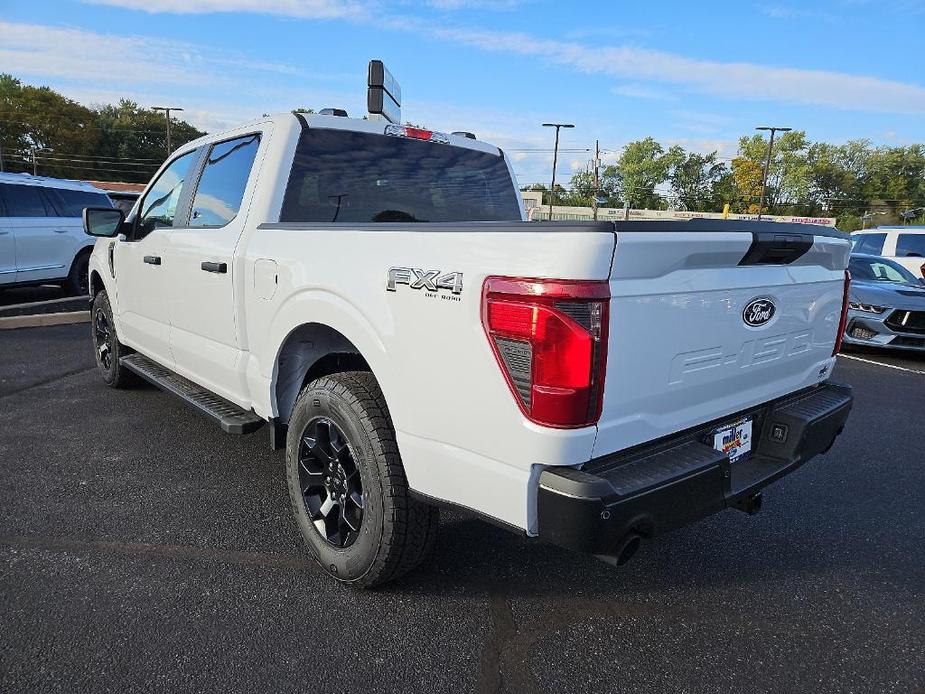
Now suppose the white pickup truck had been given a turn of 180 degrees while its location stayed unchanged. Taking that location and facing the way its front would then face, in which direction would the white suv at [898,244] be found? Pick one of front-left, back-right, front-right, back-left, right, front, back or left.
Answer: left

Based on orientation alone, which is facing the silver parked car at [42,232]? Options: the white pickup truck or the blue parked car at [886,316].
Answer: the white pickup truck

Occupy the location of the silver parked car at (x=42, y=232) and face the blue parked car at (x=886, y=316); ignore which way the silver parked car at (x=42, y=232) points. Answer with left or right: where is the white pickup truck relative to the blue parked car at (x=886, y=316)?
right

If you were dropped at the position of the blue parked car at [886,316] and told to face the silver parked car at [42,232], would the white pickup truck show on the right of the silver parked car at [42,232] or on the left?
left

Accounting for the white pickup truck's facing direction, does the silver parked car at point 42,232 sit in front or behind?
in front

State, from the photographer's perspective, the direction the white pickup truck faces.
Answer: facing away from the viewer and to the left of the viewer

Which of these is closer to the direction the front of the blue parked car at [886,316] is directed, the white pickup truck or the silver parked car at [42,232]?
the white pickup truck

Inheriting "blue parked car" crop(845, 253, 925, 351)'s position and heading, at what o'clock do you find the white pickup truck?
The white pickup truck is roughly at 2 o'clock from the blue parked car.

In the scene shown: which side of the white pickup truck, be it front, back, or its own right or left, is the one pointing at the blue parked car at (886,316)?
right
